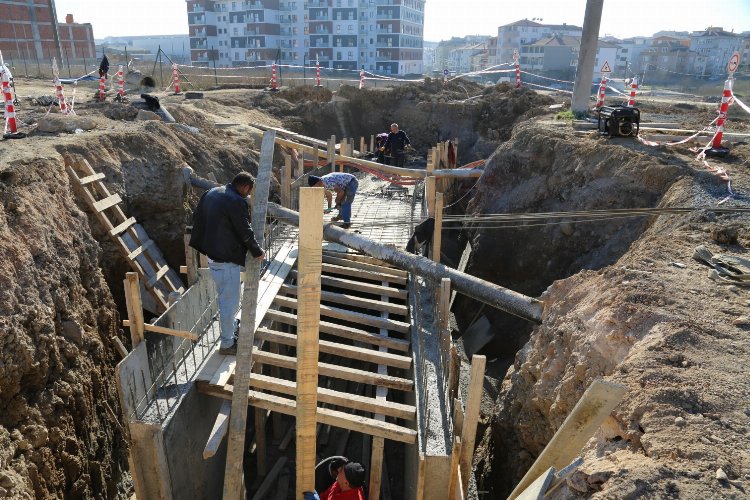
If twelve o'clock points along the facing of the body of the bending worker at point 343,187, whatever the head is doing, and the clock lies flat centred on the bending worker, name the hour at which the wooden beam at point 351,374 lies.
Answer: The wooden beam is roughly at 9 o'clock from the bending worker.

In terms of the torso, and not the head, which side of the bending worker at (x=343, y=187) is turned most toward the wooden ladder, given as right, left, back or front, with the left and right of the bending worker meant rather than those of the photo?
front

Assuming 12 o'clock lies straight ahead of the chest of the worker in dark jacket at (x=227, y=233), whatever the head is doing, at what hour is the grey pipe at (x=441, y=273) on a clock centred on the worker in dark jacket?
The grey pipe is roughly at 1 o'clock from the worker in dark jacket.

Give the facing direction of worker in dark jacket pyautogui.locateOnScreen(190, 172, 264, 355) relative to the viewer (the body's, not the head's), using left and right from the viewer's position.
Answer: facing away from the viewer and to the right of the viewer

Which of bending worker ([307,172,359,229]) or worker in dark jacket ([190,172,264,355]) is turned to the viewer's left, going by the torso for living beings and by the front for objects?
the bending worker

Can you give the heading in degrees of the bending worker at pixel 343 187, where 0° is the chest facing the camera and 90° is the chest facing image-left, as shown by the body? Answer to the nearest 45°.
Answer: approximately 90°

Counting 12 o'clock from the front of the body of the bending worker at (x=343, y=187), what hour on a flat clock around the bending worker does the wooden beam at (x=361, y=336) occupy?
The wooden beam is roughly at 9 o'clock from the bending worker.

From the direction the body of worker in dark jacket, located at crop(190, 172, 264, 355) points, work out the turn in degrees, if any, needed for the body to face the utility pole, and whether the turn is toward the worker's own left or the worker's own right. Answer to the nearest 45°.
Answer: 0° — they already face it

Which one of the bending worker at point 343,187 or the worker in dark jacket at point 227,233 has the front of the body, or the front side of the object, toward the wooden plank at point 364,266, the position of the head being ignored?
the worker in dark jacket

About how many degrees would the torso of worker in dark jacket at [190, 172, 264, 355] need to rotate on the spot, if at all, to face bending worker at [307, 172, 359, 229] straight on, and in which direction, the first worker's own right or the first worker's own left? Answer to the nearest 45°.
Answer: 0° — they already face them

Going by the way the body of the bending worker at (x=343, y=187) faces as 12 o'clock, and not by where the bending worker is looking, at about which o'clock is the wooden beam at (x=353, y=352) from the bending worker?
The wooden beam is roughly at 9 o'clock from the bending worker.

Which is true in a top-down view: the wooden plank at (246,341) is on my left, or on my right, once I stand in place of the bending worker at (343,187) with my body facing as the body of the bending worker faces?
on my left

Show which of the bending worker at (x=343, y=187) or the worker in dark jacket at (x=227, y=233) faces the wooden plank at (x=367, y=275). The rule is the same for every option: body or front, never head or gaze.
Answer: the worker in dark jacket

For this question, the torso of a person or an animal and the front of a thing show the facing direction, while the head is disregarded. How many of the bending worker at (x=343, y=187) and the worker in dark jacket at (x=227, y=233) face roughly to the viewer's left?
1

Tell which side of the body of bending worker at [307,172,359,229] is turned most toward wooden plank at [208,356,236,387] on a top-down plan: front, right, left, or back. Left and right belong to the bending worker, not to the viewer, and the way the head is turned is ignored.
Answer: left
